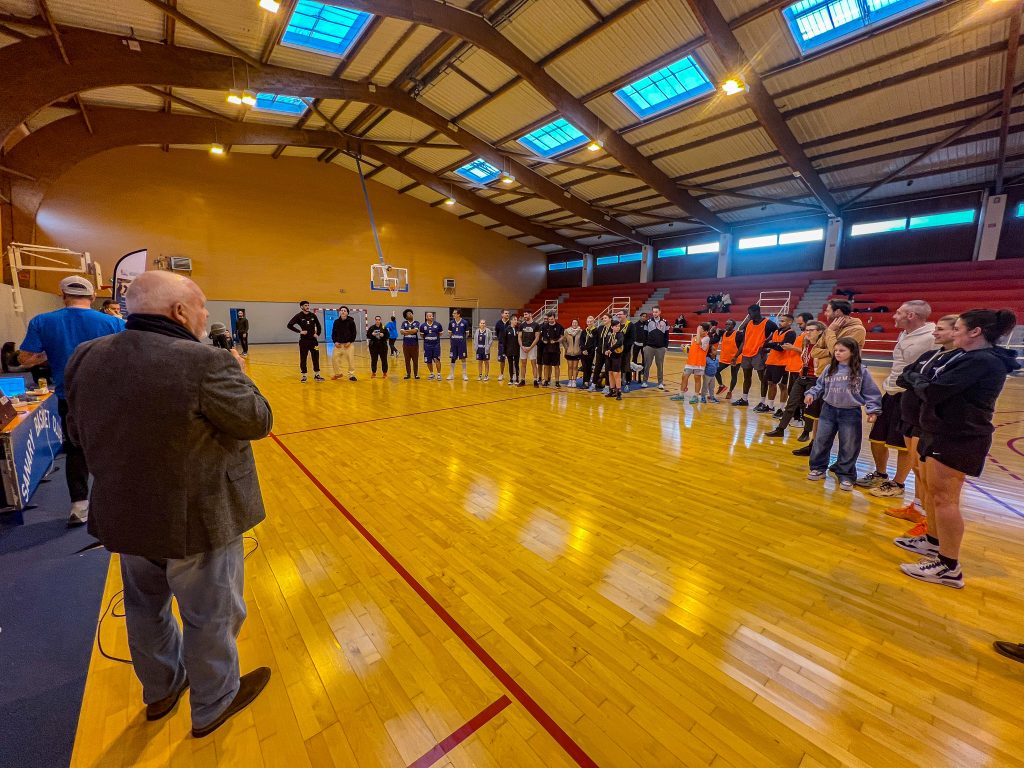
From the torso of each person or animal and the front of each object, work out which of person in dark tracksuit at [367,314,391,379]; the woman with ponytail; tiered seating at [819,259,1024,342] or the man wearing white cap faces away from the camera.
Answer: the man wearing white cap

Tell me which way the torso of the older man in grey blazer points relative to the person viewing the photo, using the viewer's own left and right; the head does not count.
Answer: facing away from the viewer and to the right of the viewer

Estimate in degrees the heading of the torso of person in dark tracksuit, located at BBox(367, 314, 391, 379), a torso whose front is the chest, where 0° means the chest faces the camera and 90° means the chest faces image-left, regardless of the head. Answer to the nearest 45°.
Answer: approximately 0°

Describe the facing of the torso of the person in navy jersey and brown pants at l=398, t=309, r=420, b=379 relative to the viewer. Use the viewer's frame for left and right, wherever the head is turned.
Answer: facing the viewer

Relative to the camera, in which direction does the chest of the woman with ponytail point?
to the viewer's left

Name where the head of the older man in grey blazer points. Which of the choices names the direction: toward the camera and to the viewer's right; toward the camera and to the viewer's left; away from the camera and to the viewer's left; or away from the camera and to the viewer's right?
away from the camera and to the viewer's right

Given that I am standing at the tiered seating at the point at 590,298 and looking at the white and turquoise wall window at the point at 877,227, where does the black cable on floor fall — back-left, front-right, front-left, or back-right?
front-right

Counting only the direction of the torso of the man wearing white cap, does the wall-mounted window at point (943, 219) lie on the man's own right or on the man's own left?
on the man's own right

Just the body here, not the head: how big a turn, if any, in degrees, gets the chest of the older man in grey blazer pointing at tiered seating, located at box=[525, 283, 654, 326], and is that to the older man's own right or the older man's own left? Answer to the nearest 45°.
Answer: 0° — they already face it

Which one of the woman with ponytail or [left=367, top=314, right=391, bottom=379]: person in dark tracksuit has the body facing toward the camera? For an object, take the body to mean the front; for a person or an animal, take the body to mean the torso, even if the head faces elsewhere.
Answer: the person in dark tracksuit

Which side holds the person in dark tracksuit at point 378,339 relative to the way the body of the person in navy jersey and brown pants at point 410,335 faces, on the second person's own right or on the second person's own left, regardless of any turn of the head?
on the second person's own right

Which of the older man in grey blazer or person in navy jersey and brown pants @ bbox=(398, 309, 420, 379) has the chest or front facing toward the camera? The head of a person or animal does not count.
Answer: the person in navy jersey and brown pants

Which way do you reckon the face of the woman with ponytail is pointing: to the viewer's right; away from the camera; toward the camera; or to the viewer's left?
to the viewer's left

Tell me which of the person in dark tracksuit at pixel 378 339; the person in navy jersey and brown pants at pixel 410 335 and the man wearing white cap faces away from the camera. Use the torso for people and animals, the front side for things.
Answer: the man wearing white cap

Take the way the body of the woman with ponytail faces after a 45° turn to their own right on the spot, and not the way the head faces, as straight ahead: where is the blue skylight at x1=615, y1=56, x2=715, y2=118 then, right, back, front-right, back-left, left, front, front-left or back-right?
front

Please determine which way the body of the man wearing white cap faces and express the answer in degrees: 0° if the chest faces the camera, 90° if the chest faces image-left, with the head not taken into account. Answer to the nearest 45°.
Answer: approximately 180°
